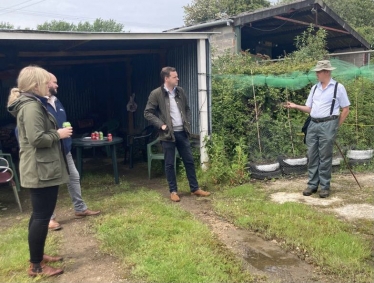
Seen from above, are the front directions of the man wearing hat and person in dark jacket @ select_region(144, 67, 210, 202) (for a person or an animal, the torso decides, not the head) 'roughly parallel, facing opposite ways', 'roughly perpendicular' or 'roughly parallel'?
roughly perpendicular

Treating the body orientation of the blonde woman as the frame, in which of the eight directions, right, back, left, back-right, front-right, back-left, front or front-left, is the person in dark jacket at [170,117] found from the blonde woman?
front-left

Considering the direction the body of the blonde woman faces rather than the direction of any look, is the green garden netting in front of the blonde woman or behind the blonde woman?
in front

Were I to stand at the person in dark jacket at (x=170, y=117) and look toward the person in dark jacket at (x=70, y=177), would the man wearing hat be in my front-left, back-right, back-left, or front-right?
back-left

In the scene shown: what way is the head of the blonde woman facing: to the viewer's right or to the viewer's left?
to the viewer's right

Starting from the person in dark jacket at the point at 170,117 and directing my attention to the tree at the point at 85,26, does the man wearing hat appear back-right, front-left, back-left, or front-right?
back-right

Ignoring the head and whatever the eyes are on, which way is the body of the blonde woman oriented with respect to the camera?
to the viewer's right

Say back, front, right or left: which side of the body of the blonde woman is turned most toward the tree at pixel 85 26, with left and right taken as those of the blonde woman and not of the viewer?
left

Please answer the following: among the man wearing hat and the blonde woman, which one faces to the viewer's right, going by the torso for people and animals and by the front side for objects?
the blonde woman

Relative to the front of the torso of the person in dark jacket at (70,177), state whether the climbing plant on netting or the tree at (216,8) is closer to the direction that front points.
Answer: the climbing plant on netting

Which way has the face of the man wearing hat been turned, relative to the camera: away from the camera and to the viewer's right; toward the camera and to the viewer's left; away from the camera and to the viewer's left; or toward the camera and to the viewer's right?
toward the camera and to the viewer's left

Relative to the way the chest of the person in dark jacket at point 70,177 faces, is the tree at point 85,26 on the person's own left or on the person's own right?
on the person's own left

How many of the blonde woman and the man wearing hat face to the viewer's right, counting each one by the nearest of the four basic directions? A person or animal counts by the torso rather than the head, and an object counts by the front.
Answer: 1

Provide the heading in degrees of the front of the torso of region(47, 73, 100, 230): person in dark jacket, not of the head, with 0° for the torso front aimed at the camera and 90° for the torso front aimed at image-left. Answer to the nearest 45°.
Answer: approximately 315°

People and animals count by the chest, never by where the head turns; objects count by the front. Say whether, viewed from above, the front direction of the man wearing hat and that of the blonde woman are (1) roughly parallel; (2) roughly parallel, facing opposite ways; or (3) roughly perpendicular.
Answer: roughly parallel, facing opposite ways

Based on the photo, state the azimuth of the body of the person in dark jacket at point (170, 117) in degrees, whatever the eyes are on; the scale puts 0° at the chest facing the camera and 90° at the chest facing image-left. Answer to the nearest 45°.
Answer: approximately 315°

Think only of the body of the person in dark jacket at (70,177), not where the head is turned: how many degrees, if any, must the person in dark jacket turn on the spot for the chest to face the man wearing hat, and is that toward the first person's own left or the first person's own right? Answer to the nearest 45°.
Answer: approximately 45° to the first person's own left

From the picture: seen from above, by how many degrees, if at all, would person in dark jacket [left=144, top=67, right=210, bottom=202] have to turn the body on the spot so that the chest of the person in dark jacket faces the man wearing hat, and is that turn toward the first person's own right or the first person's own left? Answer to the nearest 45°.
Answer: approximately 45° to the first person's own left

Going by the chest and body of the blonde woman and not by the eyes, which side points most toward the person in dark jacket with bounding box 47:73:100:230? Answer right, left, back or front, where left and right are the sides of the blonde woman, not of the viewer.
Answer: left

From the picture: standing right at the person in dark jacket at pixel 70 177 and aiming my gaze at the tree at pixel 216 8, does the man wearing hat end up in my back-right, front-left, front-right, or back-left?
front-right
